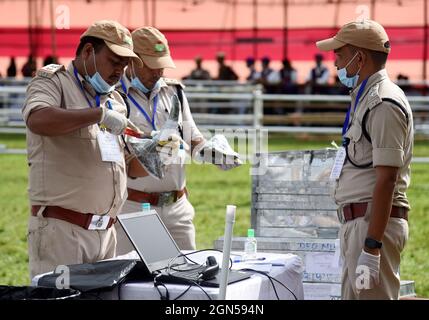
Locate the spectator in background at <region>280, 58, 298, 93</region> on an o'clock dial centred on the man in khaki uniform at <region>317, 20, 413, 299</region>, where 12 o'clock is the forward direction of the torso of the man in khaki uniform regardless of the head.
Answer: The spectator in background is roughly at 3 o'clock from the man in khaki uniform.

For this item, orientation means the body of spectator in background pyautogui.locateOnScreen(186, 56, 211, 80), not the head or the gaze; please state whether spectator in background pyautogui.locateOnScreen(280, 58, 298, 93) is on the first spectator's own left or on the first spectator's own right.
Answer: on the first spectator's own left

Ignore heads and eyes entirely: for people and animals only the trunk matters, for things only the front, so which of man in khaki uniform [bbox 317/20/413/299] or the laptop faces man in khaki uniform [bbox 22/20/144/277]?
man in khaki uniform [bbox 317/20/413/299]

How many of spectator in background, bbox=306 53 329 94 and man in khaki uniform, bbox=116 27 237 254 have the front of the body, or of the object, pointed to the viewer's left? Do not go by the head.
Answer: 0

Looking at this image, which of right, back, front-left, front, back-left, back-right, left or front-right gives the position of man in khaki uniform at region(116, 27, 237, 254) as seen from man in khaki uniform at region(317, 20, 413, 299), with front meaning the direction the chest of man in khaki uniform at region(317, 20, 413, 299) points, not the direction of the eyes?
front-right

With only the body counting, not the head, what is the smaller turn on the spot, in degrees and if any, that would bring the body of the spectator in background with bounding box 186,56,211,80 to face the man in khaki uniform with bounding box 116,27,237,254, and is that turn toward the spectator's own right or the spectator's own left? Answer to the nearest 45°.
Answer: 0° — they already face them

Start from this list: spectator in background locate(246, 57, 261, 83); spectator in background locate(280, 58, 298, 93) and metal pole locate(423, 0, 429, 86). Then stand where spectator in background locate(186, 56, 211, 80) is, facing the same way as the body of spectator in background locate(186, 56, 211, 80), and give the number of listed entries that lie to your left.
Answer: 3

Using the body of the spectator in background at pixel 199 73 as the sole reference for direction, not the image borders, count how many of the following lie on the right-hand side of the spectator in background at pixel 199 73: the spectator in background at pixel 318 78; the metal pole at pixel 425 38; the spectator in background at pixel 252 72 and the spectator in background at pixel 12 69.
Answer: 1

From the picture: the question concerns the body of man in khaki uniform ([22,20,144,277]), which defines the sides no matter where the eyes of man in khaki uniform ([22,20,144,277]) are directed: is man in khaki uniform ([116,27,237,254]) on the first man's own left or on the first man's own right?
on the first man's own left

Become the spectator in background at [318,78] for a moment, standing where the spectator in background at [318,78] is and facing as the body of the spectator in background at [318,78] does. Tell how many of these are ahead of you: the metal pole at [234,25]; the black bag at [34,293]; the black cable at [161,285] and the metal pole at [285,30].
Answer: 2

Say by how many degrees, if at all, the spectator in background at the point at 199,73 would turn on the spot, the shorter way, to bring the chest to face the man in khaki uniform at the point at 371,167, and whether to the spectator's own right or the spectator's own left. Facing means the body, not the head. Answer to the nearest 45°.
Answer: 0° — they already face them

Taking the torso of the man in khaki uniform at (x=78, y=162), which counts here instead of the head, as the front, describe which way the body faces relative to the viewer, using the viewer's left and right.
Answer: facing the viewer and to the right of the viewer

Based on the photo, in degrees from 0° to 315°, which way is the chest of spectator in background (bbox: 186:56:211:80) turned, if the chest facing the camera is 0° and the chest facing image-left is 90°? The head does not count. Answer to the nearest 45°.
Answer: approximately 0°
